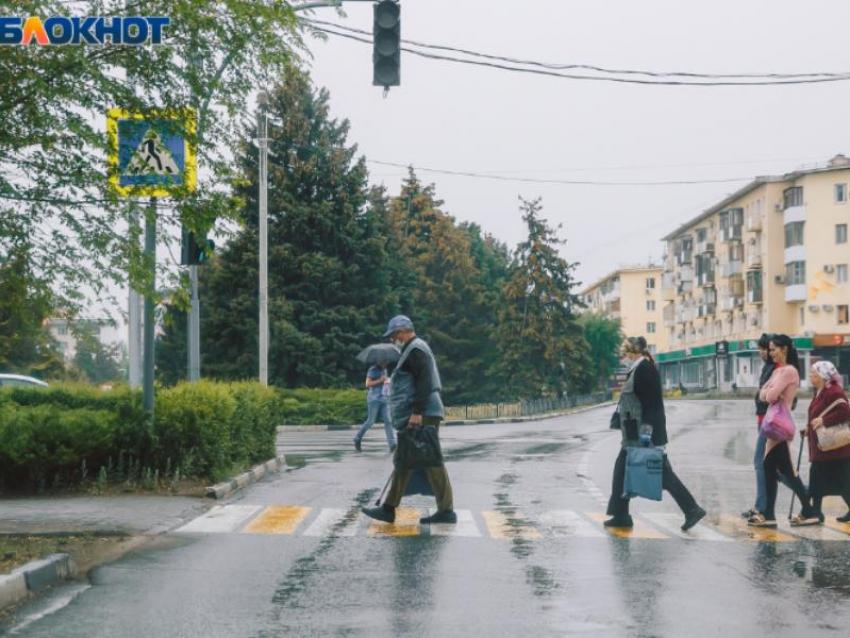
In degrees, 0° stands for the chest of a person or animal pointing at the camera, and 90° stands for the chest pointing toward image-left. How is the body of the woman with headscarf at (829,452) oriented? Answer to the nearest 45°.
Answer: approximately 90°

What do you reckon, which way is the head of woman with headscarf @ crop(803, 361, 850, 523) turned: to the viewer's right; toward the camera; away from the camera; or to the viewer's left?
to the viewer's left

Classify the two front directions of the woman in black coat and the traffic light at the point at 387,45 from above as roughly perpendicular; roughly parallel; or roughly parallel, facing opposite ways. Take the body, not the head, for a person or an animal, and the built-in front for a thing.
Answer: roughly perpendicular

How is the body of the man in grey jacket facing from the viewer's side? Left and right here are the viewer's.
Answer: facing to the left of the viewer

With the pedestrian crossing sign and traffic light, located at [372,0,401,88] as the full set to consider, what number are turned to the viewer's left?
0

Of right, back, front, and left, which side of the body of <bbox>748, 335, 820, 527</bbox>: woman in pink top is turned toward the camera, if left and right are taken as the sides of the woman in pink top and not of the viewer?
left

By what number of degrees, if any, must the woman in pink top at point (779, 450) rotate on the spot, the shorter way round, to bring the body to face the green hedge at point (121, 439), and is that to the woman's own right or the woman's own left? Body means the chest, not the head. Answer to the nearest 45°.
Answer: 0° — they already face it

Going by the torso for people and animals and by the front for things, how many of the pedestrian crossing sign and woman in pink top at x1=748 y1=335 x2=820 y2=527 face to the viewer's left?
1

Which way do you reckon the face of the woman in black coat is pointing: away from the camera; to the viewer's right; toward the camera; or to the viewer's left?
to the viewer's left

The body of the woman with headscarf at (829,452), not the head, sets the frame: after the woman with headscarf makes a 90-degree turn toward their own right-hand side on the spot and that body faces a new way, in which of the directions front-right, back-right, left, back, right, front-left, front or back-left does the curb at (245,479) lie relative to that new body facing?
left

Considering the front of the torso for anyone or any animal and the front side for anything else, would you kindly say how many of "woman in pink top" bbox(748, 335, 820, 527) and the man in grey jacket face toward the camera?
0

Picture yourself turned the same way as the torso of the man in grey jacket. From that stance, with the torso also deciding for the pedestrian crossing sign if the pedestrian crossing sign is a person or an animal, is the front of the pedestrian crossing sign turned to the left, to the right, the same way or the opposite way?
to the left

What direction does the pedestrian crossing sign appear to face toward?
toward the camera

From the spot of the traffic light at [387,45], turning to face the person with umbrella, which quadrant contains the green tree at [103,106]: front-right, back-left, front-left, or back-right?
back-left

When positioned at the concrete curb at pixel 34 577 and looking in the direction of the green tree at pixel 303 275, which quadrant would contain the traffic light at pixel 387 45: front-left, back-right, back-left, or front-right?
front-right

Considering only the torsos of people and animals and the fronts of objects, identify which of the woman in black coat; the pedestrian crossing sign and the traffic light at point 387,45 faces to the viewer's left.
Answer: the woman in black coat
